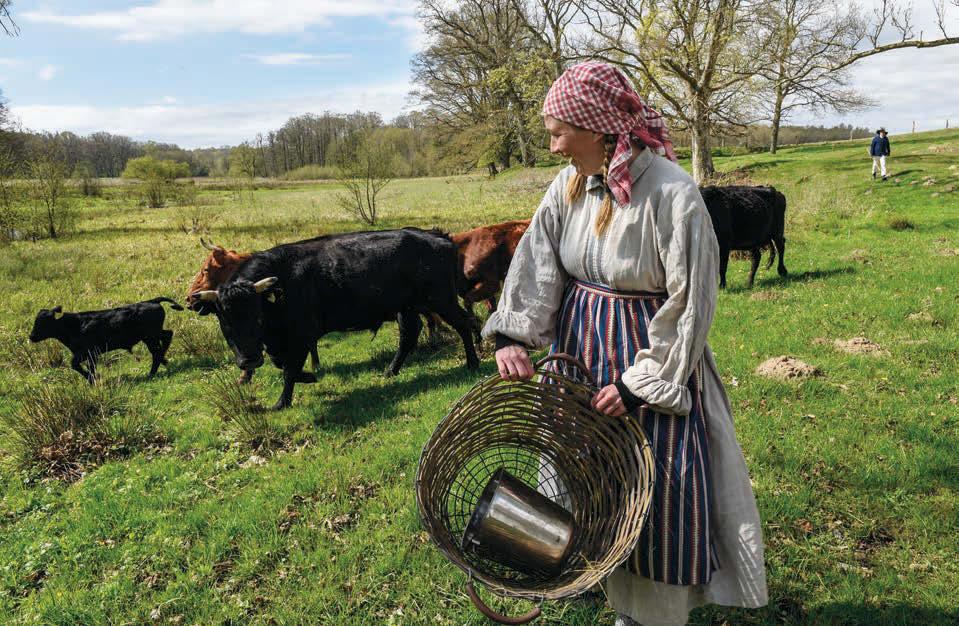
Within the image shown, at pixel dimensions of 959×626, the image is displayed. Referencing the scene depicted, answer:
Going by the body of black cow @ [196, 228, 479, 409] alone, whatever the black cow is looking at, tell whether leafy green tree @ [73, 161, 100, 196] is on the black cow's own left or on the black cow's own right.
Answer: on the black cow's own right

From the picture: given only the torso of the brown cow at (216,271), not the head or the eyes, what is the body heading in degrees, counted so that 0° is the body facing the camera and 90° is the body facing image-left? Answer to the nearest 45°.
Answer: approximately 45°

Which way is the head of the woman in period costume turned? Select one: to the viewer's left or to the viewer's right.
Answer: to the viewer's left

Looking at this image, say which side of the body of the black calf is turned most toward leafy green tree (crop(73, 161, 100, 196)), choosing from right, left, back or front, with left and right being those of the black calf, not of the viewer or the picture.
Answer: right

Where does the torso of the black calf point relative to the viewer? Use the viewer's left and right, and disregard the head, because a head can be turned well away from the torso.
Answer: facing to the left of the viewer

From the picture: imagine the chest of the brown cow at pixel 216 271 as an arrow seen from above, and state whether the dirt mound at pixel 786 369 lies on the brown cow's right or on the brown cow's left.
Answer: on the brown cow's left

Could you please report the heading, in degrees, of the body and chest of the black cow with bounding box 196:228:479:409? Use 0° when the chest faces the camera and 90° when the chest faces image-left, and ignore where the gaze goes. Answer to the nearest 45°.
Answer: approximately 45°
